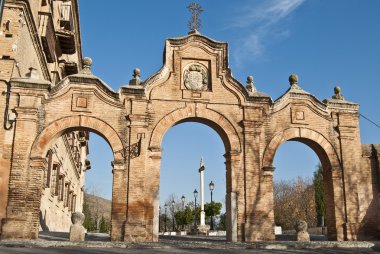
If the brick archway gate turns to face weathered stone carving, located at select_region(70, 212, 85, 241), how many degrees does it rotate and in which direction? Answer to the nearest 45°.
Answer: approximately 90° to its right

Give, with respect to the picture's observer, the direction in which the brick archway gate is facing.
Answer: facing the viewer
